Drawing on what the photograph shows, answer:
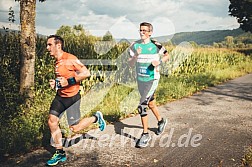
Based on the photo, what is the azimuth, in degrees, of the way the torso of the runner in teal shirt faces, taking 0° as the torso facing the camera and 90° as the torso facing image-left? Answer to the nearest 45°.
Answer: approximately 45°

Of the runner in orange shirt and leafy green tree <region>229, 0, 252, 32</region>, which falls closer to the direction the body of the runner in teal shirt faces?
the runner in orange shirt

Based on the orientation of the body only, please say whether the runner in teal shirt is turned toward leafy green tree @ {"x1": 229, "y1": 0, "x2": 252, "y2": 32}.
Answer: no

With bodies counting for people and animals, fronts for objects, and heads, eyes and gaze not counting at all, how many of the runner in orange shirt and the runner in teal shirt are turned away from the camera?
0

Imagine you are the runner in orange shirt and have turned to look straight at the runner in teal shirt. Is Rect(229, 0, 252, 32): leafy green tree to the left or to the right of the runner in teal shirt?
left
